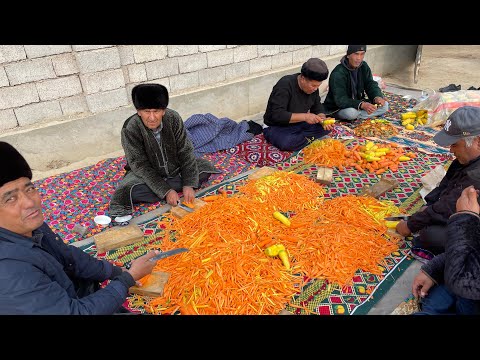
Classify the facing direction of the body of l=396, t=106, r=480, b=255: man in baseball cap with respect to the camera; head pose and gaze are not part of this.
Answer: to the viewer's left

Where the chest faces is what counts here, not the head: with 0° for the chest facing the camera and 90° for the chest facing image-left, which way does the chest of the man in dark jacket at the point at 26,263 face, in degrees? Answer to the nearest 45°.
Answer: approximately 315°

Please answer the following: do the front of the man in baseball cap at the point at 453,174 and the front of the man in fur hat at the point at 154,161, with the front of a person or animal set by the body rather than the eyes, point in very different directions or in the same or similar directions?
very different directions

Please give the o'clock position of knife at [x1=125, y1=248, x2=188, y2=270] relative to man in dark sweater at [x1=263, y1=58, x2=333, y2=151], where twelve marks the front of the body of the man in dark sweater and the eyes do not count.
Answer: The knife is roughly at 2 o'clock from the man in dark sweater.

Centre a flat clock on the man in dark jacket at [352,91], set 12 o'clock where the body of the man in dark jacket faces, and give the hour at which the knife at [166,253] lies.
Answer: The knife is roughly at 2 o'clock from the man in dark jacket.

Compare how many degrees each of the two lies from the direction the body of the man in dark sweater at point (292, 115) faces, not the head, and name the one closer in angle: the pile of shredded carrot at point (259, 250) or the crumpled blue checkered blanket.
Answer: the pile of shredded carrot

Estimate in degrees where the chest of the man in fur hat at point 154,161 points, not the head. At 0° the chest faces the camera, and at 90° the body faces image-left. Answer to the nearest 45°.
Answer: approximately 315°

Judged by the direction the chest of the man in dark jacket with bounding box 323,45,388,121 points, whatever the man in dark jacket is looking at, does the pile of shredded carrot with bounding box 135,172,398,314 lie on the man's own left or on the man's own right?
on the man's own right

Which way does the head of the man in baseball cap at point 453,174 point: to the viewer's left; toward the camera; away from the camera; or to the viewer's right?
to the viewer's left

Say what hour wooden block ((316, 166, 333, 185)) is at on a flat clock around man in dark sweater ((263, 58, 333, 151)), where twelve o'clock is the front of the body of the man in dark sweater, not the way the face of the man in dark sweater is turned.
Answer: The wooden block is roughly at 1 o'clock from the man in dark sweater.
